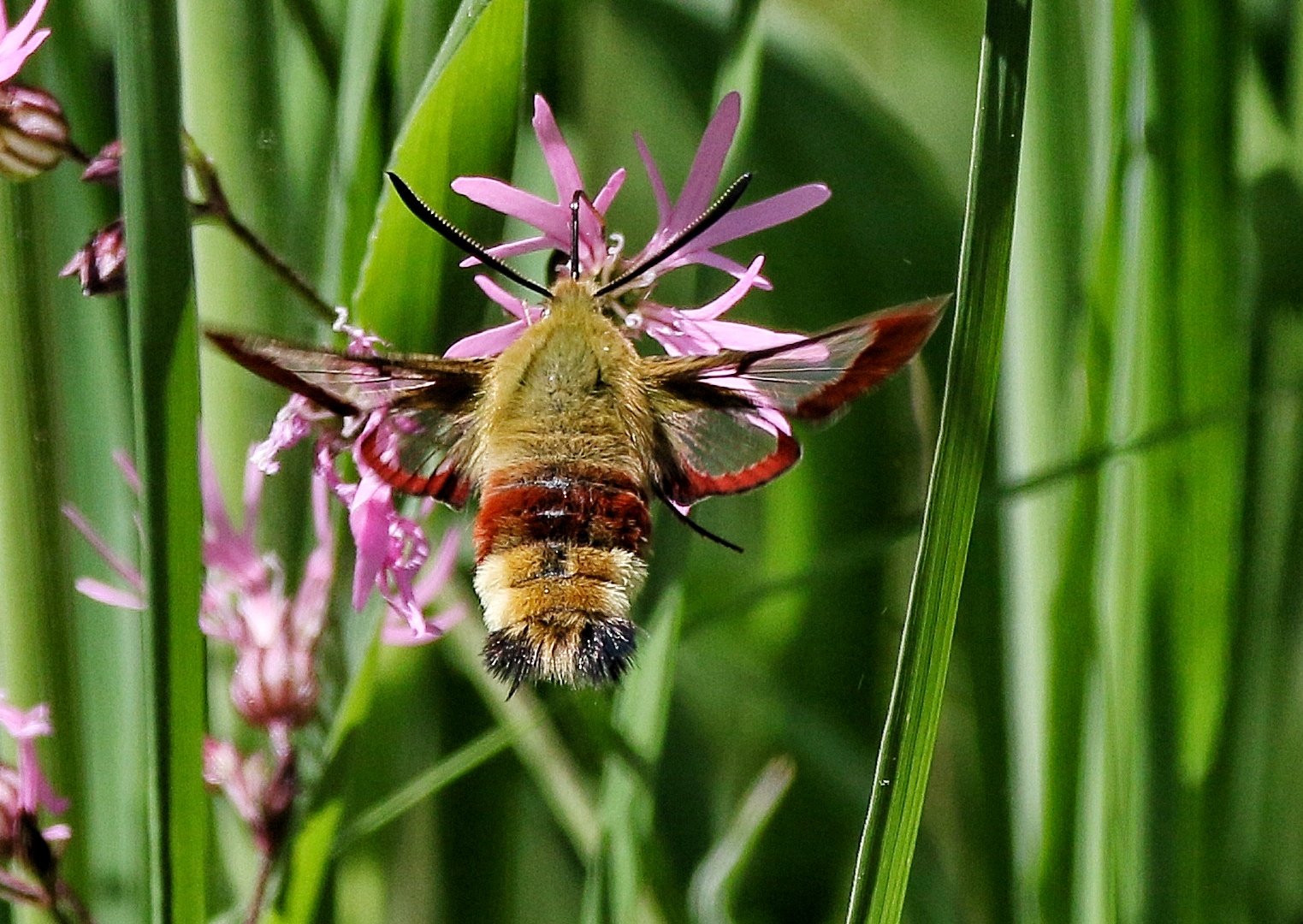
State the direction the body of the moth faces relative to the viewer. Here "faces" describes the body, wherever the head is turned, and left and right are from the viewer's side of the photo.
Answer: facing away from the viewer
